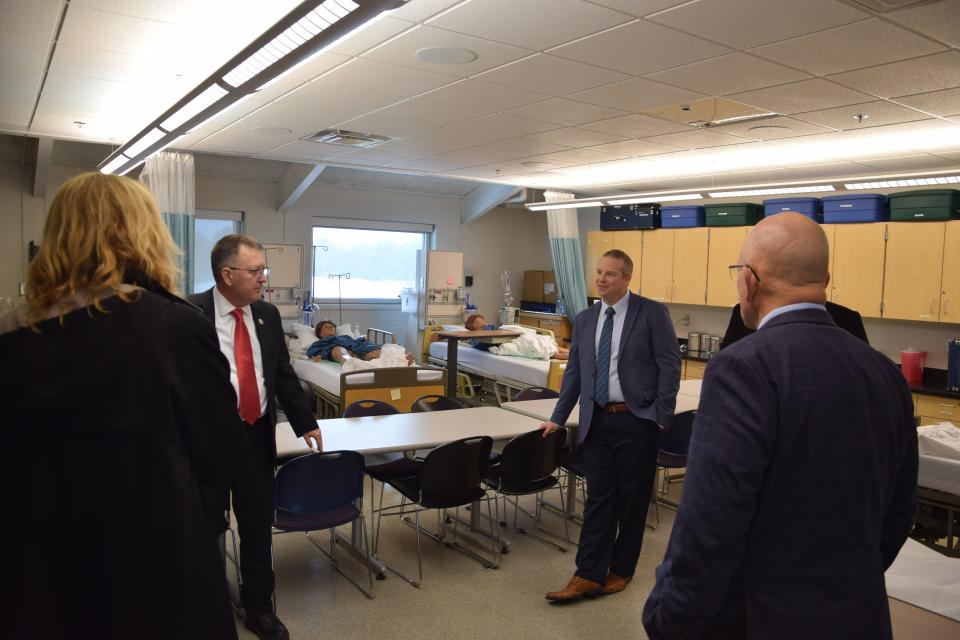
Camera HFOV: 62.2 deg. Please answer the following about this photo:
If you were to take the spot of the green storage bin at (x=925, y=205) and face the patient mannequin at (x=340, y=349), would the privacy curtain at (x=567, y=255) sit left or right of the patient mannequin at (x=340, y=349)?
right

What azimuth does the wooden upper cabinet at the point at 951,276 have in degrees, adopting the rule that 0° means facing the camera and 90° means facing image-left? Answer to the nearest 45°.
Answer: approximately 45°

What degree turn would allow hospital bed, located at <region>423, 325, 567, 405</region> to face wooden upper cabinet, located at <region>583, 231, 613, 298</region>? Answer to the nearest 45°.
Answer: approximately 90° to its left

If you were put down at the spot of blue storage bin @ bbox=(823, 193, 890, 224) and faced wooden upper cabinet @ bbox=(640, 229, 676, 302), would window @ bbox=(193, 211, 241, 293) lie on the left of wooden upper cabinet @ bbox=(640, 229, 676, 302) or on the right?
left

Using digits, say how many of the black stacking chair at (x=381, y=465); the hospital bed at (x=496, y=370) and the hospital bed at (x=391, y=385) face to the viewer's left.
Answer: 0

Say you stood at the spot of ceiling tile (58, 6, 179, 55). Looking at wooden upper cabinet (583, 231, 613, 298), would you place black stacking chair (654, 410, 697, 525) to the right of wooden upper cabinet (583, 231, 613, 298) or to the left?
right

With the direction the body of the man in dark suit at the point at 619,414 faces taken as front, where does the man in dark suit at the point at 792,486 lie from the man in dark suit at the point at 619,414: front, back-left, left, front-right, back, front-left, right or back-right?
front-left

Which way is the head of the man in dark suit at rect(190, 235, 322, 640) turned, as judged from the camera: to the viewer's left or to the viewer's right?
to the viewer's right

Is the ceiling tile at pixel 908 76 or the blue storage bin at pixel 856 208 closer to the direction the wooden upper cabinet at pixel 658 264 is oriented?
the ceiling tile

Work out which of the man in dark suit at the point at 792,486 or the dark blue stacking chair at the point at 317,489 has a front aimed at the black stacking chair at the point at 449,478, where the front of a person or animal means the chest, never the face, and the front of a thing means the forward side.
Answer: the man in dark suit

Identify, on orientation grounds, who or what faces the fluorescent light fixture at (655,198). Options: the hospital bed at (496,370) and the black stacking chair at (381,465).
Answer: the hospital bed
